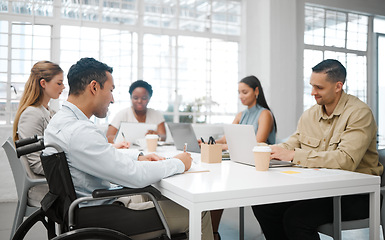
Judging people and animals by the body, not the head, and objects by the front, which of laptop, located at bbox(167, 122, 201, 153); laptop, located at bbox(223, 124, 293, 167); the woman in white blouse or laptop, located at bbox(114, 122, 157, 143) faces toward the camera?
the woman in white blouse

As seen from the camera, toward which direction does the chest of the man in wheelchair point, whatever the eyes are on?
to the viewer's right

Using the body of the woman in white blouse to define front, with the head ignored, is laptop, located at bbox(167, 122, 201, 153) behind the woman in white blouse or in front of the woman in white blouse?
in front

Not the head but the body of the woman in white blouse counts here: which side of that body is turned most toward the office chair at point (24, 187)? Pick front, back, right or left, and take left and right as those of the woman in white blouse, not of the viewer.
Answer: front

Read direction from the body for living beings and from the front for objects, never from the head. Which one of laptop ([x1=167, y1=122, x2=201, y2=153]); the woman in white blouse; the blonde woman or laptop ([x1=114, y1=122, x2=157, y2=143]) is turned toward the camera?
the woman in white blouse

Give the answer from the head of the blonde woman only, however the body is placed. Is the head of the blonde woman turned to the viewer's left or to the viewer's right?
to the viewer's right

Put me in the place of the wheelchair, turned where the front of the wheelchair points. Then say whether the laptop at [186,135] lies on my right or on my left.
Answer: on my left

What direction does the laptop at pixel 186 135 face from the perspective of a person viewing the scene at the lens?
facing away from the viewer and to the right of the viewer

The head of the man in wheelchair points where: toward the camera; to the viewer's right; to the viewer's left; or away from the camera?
to the viewer's right

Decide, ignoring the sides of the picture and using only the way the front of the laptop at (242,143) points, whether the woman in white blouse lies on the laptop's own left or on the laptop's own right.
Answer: on the laptop's own left

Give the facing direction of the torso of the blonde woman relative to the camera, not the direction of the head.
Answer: to the viewer's right

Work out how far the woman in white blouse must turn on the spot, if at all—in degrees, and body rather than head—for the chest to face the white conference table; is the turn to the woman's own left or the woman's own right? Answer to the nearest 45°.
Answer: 0° — they already face it
